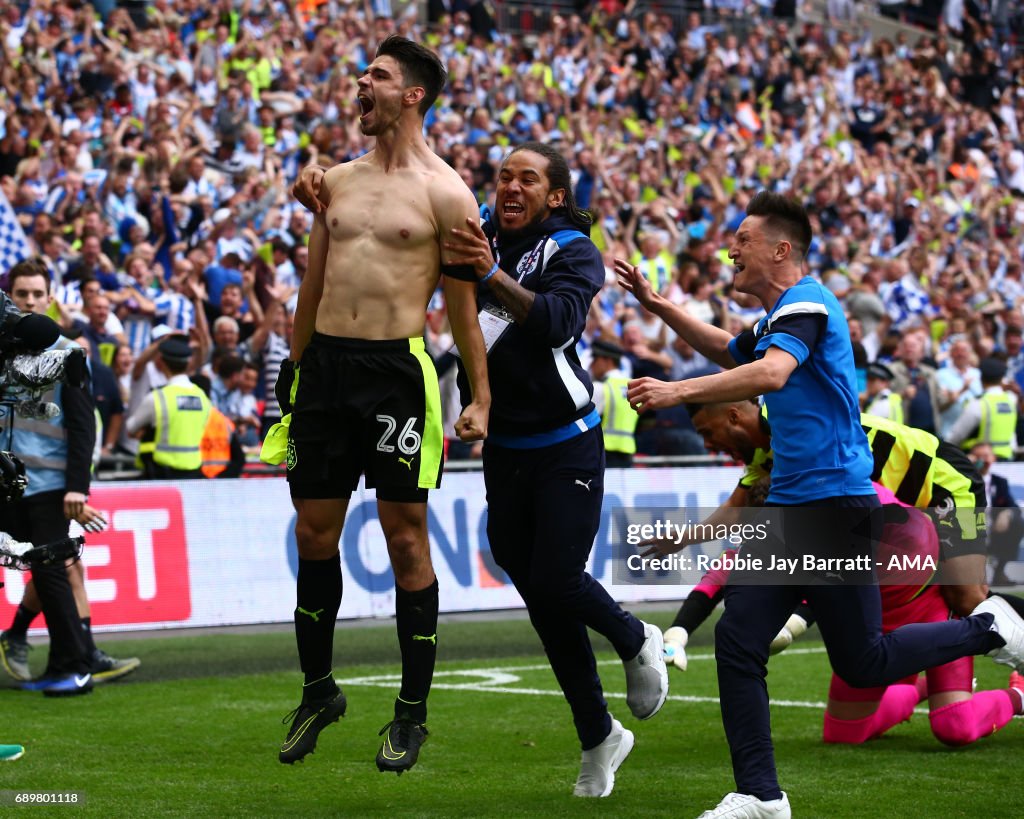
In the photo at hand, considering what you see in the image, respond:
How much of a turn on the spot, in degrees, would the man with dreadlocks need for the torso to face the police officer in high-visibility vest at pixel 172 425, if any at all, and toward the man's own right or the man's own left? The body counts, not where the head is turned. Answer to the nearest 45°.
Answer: approximately 90° to the man's own right

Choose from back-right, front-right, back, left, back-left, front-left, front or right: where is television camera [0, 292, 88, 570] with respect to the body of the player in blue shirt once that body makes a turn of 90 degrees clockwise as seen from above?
left

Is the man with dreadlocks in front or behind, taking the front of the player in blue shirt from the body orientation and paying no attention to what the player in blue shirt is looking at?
in front

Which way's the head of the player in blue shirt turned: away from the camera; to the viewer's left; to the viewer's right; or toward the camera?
to the viewer's left

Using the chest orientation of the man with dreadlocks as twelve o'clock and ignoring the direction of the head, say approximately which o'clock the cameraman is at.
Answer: The cameraman is roughly at 3 o'clock from the man with dreadlocks.

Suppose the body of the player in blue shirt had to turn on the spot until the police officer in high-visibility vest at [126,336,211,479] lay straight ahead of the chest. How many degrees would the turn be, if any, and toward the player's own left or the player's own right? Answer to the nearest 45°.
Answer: approximately 45° to the player's own right

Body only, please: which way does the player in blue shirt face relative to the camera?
to the viewer's left

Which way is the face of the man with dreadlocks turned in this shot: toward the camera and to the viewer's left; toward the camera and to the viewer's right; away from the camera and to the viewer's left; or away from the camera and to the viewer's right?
toward the camera and to the viewer's left
